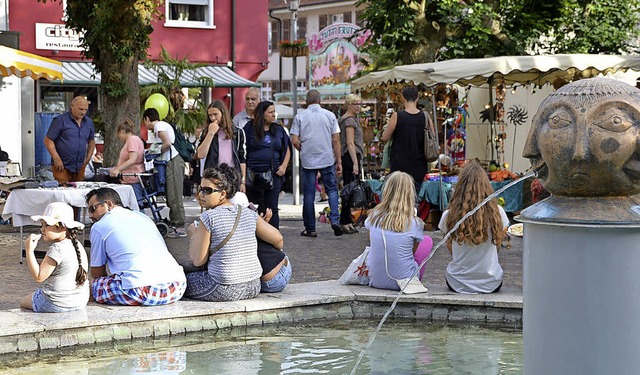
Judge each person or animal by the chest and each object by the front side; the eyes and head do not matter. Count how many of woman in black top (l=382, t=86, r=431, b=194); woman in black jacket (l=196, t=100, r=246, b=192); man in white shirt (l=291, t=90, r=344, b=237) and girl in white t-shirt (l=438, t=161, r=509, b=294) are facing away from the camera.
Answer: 3

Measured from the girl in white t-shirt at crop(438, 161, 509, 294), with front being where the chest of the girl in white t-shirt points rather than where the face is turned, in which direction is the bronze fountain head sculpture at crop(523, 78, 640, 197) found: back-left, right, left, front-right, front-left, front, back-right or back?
back

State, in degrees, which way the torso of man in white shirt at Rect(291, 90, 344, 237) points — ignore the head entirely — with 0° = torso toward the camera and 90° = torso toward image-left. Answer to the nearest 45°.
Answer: approximately 180°

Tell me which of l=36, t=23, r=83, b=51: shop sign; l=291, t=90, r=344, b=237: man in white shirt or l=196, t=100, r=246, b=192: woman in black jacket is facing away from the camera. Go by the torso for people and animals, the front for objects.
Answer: the man in white shirt

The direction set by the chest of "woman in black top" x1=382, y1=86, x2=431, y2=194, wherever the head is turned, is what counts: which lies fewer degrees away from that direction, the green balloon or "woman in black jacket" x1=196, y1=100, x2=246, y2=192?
the green balloon

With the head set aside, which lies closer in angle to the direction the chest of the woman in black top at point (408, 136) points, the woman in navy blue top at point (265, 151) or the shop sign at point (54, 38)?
the shop sign

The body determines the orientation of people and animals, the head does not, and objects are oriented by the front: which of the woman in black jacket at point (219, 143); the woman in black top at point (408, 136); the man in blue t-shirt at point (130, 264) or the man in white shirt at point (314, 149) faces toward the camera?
the woman in black jacket at point (219, 143)

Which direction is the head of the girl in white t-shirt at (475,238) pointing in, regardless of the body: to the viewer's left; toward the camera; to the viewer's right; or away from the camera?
away from the camera

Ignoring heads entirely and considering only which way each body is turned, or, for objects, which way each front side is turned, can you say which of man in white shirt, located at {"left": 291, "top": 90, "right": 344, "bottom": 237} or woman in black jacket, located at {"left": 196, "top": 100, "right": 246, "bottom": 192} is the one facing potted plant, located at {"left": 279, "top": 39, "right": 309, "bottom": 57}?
the man in white shirt

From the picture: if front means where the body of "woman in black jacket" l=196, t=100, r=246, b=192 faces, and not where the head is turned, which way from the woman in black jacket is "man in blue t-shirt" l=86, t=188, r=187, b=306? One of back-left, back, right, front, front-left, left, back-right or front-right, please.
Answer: front

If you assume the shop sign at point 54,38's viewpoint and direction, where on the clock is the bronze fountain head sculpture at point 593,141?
The bronze fountain head sculpture is roughly at 12 o'clock from the shop sign.

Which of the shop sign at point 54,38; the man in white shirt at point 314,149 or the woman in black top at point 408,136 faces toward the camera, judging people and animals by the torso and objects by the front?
the shop sign

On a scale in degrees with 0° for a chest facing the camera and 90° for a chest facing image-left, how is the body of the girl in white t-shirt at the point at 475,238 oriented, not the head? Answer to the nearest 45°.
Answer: approximately 180°

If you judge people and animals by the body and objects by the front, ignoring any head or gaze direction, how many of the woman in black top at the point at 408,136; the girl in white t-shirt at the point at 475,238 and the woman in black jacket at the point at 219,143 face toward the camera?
1

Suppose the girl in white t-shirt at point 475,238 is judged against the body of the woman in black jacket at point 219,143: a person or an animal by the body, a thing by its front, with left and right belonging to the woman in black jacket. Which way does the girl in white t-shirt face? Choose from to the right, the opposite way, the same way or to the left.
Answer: the opposite way

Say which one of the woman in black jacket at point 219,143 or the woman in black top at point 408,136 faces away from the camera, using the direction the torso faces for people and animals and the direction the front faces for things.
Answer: the woman in black top at point 408,136

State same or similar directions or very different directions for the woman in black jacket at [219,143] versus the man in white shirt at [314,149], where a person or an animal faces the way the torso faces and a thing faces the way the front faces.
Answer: very different directions

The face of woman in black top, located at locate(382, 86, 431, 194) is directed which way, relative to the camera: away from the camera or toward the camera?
away from the camera

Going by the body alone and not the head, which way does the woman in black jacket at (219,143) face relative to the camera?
toward the camera
